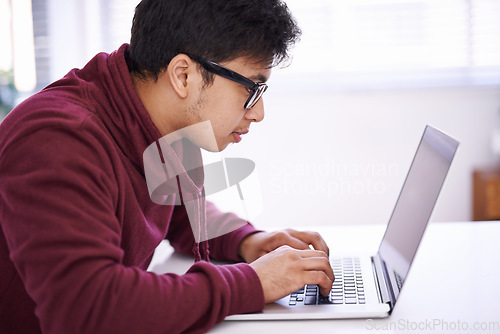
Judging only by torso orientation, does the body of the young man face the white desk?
yes

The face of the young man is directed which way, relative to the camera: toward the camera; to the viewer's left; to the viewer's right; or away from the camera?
to the viewer's right

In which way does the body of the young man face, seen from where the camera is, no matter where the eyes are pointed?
to the viewer's right

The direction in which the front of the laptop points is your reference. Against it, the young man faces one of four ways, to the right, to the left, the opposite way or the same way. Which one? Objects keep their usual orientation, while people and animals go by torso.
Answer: the opposite way

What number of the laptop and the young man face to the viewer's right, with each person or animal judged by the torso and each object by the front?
1

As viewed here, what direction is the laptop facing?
to the viewer's left
